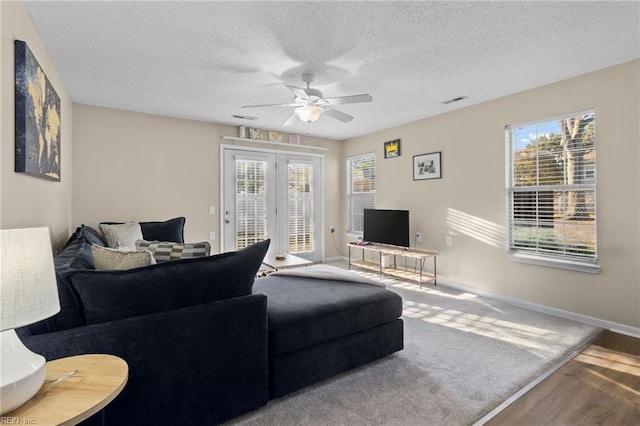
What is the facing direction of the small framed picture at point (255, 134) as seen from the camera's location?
facing the viewer and to the right of the viewer

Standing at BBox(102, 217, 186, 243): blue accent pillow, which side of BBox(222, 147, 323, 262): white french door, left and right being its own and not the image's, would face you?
right

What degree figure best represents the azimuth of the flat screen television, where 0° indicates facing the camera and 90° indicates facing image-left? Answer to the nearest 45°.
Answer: approximately 45°

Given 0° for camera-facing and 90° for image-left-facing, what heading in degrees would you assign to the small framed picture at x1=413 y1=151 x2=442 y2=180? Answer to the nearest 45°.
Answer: approximately 45°

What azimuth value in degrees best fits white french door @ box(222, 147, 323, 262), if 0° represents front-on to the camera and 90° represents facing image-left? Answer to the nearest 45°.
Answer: approximately 315°

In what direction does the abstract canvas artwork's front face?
to the viewer's right

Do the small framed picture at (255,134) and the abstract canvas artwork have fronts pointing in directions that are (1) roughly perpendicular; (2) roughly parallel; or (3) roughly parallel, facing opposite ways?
roughly perpendicular

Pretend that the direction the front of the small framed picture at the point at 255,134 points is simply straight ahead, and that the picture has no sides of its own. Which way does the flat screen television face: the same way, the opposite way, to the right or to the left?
to the right

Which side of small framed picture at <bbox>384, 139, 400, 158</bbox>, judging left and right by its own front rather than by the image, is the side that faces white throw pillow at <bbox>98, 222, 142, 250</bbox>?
front

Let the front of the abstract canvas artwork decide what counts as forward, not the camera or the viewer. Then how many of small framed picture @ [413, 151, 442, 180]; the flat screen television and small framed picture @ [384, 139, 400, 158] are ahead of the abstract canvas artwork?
3

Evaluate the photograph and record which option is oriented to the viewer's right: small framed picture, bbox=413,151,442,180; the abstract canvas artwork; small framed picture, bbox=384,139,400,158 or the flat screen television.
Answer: the abstract canvas artwork

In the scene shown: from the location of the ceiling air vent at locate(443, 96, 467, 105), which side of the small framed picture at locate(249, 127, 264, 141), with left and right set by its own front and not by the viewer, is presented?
front
